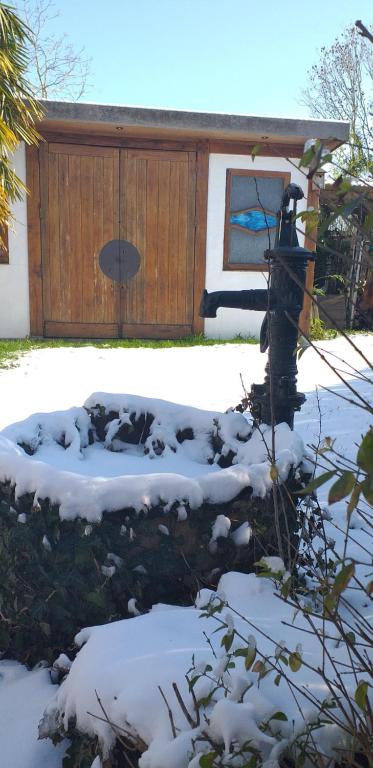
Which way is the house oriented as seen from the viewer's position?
toward the camera

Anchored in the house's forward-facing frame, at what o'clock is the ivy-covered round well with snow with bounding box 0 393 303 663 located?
The ivy-covered round well with snow is roughly at 12 o'clock from the house.

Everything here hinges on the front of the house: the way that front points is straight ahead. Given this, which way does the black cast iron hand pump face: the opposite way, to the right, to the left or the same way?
to the right

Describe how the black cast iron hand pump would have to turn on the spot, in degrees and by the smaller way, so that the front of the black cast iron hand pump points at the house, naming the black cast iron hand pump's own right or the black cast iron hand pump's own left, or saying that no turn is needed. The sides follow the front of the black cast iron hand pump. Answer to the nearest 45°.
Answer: approximately 90° to the black cast iron hand pump's own right

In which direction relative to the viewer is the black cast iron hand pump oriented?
to the viewer's left

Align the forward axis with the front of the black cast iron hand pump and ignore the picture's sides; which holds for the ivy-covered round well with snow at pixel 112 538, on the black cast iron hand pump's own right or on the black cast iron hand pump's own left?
on the black cast iron hand pump's own left

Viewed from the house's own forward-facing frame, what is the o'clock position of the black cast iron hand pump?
The black cast iron hand pump is roughly at 12 o'clock from the house.

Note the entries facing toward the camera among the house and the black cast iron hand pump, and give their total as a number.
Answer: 1
